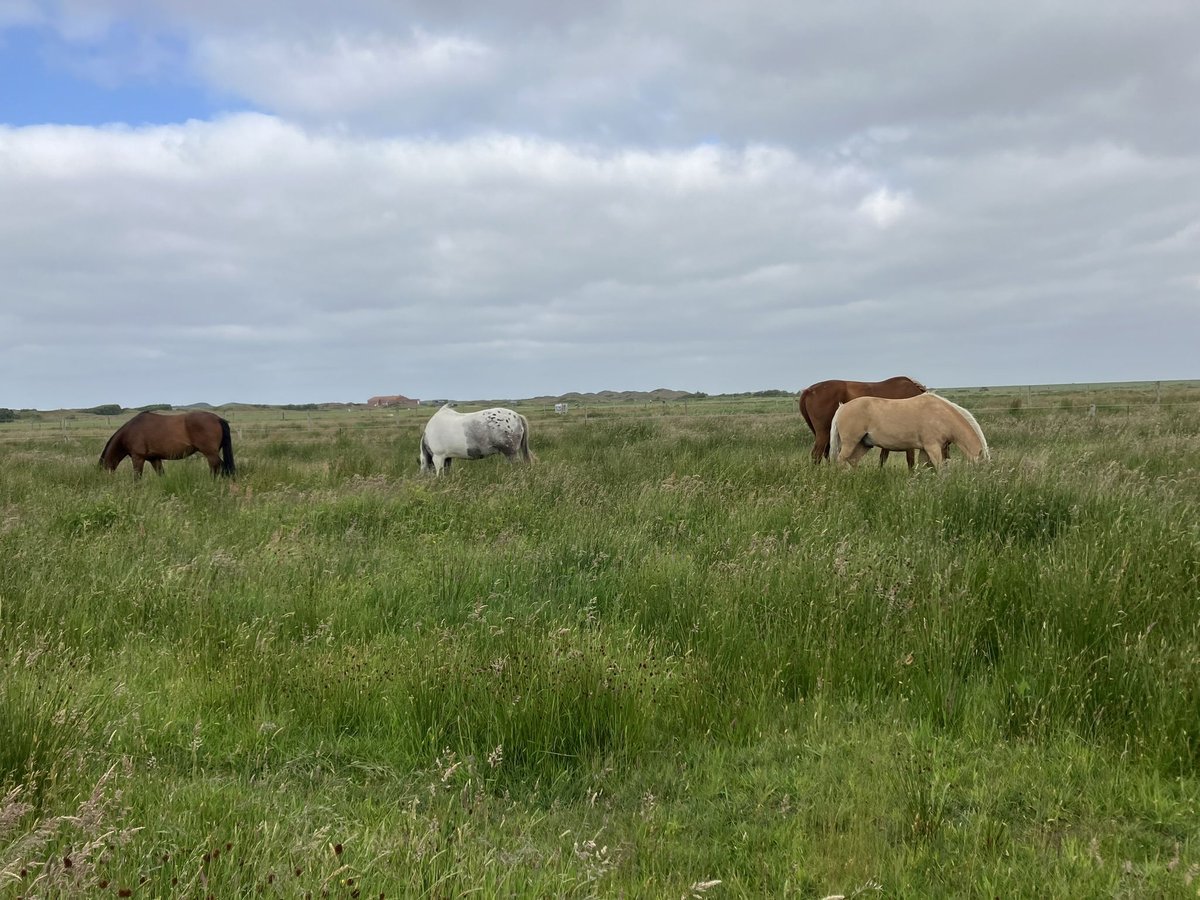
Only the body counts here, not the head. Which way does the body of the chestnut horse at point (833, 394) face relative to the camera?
to the viewer's right

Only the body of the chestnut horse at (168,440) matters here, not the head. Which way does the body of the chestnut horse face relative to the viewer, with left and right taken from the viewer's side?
facing to the left of the viewer

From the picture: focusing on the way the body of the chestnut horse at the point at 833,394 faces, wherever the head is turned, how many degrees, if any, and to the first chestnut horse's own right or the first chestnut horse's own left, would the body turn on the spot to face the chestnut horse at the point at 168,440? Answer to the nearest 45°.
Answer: approximately 180°

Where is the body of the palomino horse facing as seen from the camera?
to the viewer's right

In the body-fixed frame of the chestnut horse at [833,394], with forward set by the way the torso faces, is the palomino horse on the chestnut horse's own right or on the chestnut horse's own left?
on the chestnut horse's own right

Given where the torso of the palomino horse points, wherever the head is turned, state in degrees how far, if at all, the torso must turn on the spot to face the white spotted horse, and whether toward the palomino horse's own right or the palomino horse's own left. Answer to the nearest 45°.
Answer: approximately 180°

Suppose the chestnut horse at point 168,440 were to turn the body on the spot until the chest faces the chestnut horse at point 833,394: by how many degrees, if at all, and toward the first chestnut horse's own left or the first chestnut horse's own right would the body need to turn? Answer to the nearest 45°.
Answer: approximately 135° to the first chestnut horse's own left

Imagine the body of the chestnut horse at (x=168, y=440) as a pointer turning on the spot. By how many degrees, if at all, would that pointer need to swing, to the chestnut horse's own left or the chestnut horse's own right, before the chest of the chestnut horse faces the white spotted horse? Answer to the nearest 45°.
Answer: approximately 135° to the chestnut horse's own left

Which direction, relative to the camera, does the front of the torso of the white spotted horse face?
to the viewer's left

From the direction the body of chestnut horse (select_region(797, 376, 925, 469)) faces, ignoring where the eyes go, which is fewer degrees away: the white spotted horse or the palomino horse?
the palomino horse
